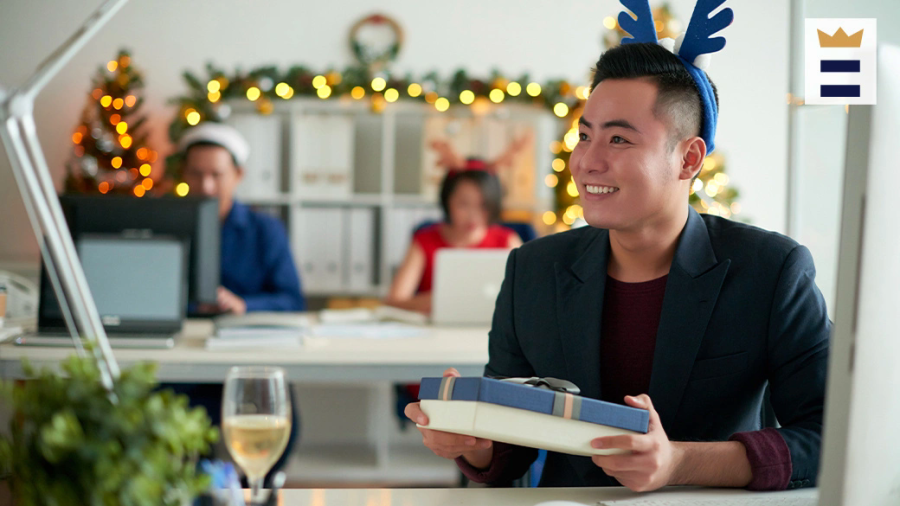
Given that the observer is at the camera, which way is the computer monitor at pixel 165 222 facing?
facing away from the viewer

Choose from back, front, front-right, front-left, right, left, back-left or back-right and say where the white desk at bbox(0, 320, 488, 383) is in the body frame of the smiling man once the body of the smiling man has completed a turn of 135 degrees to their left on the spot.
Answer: back-left

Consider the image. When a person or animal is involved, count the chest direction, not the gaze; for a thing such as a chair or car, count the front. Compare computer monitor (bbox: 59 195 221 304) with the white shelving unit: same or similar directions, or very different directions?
very different directions

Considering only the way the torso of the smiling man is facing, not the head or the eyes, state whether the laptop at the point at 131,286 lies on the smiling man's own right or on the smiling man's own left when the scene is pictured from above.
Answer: on the smiling man's own right

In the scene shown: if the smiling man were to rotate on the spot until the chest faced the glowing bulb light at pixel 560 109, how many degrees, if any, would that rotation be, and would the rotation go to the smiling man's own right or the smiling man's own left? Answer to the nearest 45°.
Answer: approximately 135° to the smiling man's own right

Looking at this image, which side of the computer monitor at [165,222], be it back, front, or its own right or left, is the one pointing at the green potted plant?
back

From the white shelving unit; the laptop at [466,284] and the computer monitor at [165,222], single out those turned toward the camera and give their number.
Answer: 1

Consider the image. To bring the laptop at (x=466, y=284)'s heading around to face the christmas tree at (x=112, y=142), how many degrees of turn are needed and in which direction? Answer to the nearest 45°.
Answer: approximately 45° to its left

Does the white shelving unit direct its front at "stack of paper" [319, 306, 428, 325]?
yes

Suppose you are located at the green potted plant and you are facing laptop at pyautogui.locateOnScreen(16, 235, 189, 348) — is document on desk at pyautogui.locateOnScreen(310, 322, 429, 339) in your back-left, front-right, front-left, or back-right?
front-right

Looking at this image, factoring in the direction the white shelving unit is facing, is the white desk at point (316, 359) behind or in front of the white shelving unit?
in front

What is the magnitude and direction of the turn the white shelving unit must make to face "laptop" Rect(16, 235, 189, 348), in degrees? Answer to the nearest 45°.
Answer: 0° — it already faces it

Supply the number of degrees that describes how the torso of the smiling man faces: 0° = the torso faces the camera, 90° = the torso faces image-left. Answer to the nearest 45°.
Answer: approximately 45°

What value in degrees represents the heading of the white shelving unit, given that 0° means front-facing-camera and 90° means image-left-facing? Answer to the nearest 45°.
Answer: approximately 0°

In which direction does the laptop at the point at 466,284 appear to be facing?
away from the camera

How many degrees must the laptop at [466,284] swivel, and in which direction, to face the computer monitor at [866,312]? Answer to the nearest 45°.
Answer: approximately 180°

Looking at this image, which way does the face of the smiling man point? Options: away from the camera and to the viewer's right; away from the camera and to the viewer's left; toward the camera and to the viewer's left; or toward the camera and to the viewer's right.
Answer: toward the camera and to the viewer's left

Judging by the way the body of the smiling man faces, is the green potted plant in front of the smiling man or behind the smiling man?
in front
